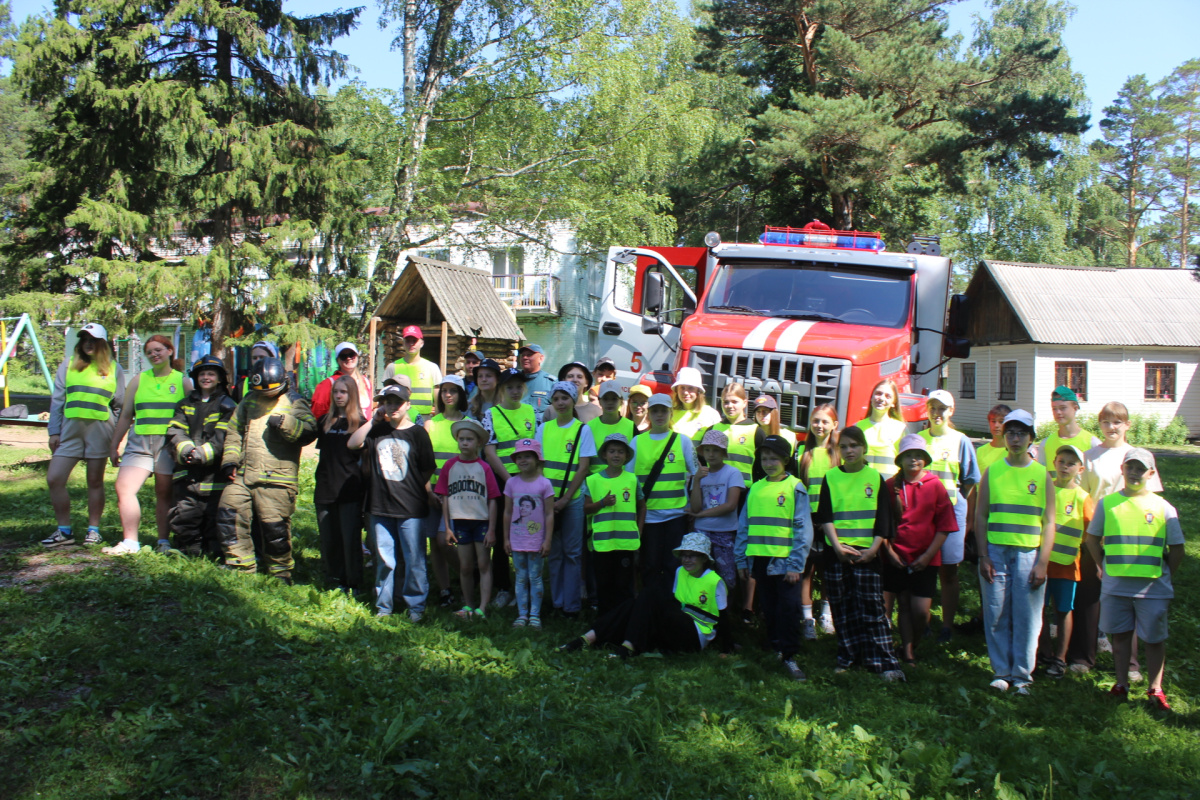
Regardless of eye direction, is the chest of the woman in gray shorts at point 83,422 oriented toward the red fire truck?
no

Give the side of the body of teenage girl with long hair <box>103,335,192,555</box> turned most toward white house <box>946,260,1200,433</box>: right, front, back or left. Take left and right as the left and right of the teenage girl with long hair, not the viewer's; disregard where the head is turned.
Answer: left

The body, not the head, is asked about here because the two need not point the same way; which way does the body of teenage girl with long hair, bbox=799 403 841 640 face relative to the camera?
toward the camera

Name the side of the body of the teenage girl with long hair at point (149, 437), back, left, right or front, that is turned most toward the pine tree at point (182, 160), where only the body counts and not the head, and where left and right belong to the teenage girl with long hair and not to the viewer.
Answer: back

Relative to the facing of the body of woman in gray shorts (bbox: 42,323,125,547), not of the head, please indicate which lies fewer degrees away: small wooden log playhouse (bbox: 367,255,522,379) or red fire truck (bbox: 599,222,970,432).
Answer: the red fire truck

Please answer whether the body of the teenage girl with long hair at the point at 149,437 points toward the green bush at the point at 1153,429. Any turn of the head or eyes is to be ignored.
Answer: no

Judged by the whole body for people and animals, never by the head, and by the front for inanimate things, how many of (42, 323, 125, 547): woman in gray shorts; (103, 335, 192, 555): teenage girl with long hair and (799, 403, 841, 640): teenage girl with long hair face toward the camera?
3

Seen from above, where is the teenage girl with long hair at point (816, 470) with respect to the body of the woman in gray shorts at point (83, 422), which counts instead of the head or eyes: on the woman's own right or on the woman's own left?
on the woman's own left

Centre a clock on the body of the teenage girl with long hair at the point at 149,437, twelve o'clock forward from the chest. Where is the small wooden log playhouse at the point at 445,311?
The small wooden log playhouse is roughly at 7 o'clock from the teenage girl with long hair.

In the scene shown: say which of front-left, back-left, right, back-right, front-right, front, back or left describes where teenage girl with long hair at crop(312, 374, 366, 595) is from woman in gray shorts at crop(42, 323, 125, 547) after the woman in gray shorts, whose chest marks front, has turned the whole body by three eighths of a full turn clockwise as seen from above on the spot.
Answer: back

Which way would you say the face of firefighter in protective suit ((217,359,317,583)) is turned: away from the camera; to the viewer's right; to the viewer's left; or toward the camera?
toward the camera

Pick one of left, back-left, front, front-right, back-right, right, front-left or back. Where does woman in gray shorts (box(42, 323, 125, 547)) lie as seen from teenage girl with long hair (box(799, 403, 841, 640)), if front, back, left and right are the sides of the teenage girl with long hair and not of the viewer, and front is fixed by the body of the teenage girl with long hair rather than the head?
right

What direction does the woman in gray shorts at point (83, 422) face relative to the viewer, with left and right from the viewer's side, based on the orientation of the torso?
facing the viewer
